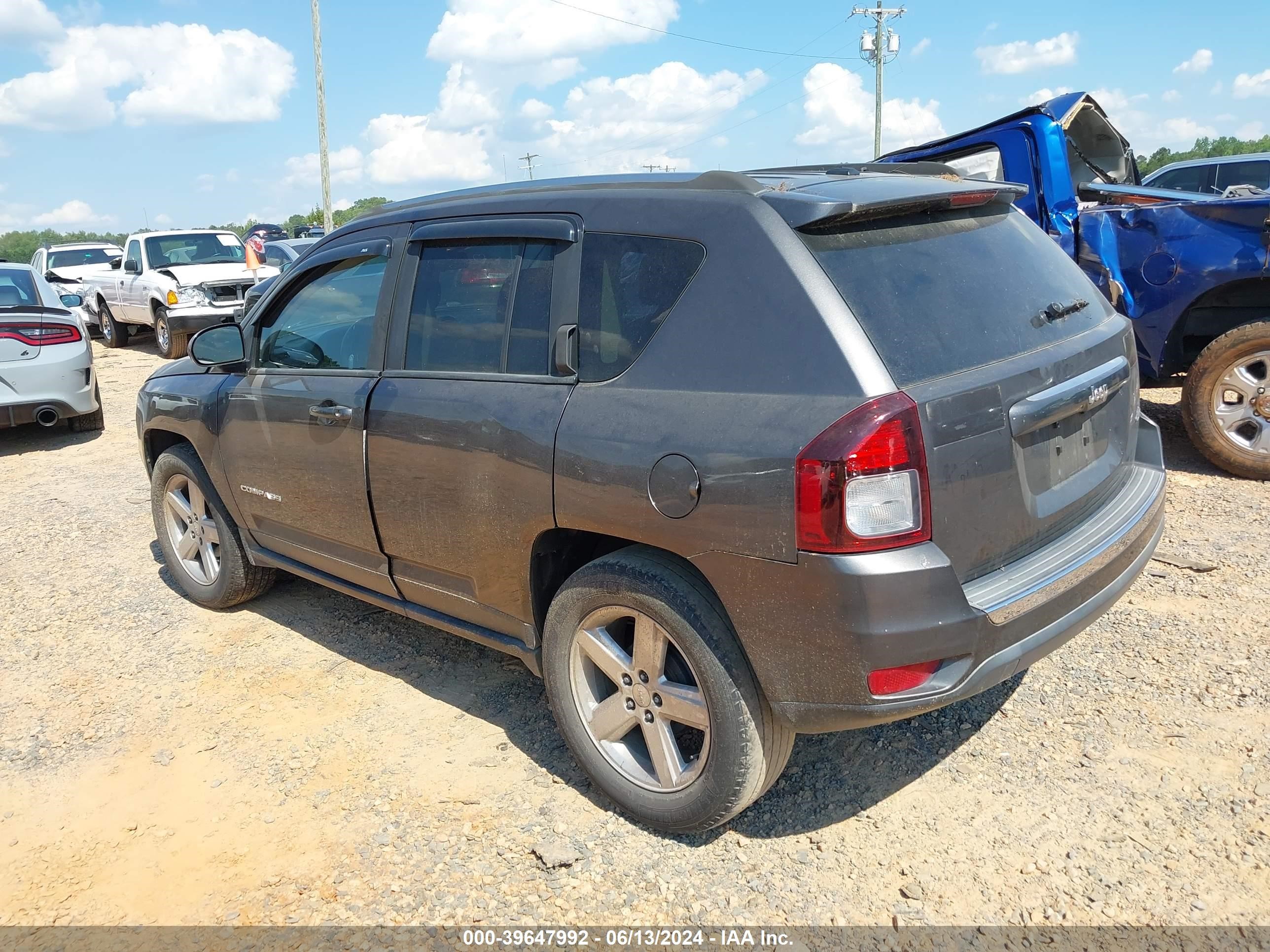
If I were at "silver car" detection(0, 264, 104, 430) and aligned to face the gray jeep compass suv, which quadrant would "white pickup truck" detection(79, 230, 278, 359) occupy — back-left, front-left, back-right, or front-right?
back-left

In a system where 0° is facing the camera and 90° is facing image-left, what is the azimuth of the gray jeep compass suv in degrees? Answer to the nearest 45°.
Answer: approximately 135°

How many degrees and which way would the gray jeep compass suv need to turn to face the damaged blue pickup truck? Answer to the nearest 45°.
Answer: approximately 90° to its right

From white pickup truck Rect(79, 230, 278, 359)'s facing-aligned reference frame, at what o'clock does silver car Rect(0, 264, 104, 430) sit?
The silver car is roughly at 2 o'clock from the white pickup truck.

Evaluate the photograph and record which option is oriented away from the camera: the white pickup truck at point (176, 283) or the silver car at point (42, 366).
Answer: the silver car

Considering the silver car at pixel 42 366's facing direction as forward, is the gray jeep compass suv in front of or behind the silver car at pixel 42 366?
behind

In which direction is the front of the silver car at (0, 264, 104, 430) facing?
away from the camera

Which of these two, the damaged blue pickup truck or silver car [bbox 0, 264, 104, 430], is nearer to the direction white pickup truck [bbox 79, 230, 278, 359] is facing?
the damaged blue pickup truck

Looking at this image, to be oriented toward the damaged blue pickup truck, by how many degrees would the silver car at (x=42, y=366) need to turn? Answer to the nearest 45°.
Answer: approximately 135° to its right

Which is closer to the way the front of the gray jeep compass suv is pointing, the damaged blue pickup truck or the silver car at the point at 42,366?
the silver car

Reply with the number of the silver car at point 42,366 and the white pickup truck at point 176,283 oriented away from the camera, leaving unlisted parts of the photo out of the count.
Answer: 1
